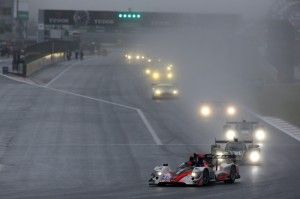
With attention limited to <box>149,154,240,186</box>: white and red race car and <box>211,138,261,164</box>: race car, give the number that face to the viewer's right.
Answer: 0

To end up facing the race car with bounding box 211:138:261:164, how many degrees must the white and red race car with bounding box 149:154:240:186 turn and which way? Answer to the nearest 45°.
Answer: approximately 135° to its right

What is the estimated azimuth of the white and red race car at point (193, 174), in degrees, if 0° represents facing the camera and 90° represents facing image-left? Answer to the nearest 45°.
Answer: approximately 45°

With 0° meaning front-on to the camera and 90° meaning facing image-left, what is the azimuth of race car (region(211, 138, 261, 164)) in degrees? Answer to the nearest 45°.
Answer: approximately 0°

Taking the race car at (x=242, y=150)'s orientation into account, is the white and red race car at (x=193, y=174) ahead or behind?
ahead
